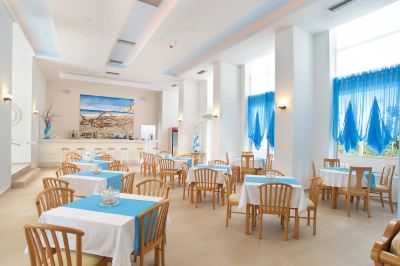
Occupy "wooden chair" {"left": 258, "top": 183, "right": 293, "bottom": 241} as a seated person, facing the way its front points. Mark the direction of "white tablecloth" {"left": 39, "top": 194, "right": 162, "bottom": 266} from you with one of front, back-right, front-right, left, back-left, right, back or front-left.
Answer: back-left

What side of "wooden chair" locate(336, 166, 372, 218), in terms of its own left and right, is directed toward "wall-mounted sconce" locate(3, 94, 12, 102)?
left

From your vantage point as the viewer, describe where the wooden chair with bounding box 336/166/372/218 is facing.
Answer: facing away from the viewer and to the left of the viewer

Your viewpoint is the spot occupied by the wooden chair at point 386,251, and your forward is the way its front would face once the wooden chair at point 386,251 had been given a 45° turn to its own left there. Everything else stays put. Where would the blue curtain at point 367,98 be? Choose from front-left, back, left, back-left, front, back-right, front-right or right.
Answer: back

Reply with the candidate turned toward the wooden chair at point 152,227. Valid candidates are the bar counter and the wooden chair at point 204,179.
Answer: the bar counter

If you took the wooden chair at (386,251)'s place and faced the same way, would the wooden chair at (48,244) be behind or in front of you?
in front

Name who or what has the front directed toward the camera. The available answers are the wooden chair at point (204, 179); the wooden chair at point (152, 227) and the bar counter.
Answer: the bar counter

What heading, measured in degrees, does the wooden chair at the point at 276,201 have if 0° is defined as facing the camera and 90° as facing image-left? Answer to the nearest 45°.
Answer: approximately 180°

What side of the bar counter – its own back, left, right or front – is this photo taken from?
front

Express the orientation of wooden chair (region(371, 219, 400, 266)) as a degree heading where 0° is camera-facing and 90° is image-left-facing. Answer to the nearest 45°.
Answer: approximately 45°

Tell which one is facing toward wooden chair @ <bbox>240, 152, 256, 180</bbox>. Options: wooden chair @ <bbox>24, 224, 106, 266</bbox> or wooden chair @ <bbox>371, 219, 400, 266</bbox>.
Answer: wooden chair @ <bbox>24, 224, 106, 266</bbox>

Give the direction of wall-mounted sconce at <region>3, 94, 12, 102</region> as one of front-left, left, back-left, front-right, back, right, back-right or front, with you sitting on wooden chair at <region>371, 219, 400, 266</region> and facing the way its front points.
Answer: front-right

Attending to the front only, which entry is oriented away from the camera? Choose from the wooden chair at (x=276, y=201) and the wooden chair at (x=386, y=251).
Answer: the wooden chair at (x=276, y=201)

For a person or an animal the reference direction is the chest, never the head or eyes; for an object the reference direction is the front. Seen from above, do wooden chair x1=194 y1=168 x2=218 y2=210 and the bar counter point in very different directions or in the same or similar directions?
very different directions

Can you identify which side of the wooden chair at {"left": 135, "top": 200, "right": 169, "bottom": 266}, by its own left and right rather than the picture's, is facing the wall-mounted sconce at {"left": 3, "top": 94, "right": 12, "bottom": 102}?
front

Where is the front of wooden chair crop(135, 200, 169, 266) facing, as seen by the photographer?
facing away from the viewer and to the left of the viewer

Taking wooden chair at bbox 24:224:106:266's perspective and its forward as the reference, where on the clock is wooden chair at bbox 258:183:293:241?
wooden chair at bbox 258:183:293:241 is roughly at 1 o'clock from wooden chair at bbox 24:224:106:266.

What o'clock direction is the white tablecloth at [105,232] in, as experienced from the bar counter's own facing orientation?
The white tablecloth is roughly at 12 o'clock from the bar counter.

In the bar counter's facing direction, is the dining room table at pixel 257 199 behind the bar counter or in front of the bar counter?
in front

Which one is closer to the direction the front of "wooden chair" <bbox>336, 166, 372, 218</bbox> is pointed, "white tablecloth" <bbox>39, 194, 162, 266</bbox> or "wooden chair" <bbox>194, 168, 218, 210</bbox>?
the wooden chair
